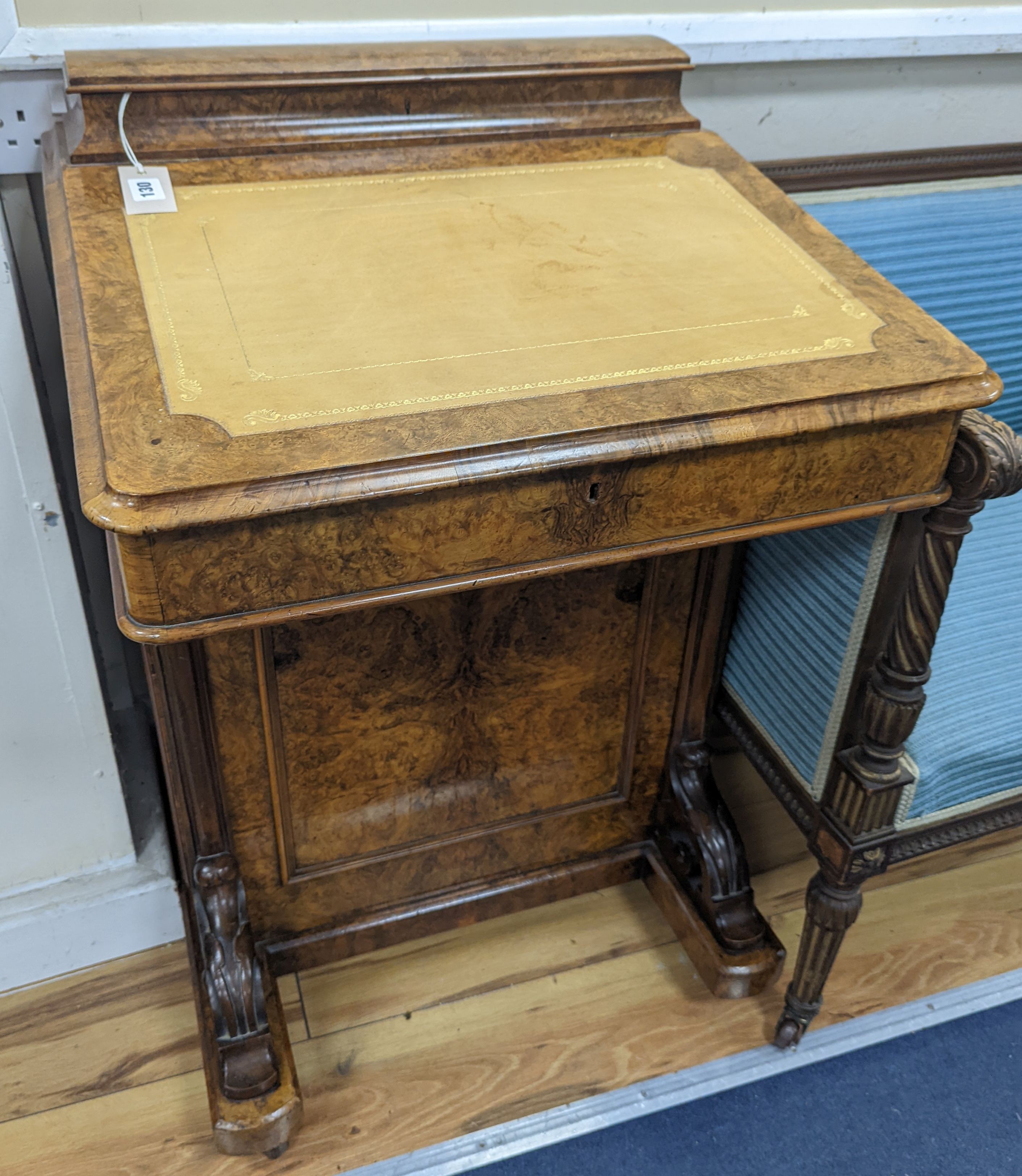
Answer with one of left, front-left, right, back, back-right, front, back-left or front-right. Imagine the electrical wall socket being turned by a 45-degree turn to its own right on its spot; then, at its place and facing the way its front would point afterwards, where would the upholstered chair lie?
left

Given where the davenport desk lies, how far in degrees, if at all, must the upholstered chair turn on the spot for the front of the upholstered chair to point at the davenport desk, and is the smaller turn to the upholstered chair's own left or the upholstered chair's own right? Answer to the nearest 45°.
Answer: approximately 90° to the upholstered chair's own right

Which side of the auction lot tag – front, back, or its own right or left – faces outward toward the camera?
front

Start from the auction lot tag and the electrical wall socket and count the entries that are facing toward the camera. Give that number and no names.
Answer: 2

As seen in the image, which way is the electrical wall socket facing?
toward the camera

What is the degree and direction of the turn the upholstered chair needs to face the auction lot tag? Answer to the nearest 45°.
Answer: approximately 135° to its right
